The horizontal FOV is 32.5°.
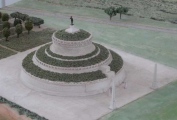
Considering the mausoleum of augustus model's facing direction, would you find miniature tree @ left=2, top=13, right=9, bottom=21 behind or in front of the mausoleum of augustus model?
behind

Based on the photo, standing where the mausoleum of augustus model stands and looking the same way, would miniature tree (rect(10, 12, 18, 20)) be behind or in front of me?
behind

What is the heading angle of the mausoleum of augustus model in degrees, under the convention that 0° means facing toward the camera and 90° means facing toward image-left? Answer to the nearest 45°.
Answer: approximately 315°

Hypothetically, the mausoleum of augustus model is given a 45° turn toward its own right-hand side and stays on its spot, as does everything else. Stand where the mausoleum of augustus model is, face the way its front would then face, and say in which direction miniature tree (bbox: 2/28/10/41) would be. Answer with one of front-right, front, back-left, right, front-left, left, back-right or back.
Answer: back-right

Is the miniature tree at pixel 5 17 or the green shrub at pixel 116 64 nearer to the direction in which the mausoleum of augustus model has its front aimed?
the green shrub
